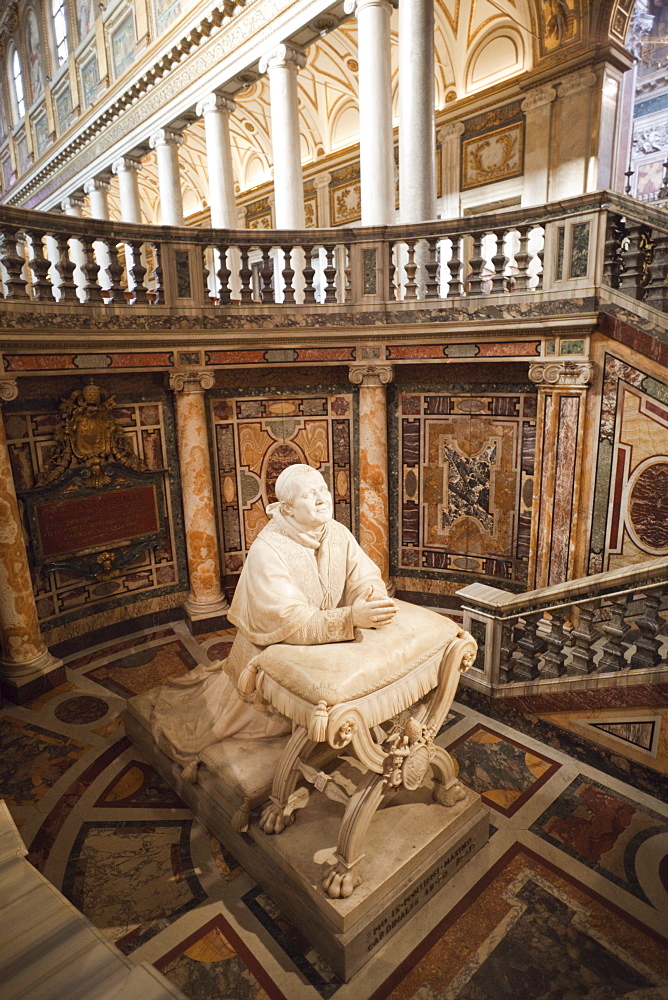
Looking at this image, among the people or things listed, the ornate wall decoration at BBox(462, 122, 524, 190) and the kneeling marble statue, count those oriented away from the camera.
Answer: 0

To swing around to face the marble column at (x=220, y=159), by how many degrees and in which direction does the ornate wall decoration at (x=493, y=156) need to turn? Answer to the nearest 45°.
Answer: approximately 45° to its right

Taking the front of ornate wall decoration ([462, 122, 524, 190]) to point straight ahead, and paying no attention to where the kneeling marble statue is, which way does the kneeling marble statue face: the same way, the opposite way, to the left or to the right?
to the left

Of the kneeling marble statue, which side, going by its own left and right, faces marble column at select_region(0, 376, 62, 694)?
back

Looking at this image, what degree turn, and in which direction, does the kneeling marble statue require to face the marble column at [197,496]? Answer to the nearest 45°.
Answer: approximately 135° to its left

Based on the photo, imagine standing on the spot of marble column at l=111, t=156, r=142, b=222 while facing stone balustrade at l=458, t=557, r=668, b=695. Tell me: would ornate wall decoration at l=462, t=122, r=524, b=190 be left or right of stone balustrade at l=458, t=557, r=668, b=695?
left

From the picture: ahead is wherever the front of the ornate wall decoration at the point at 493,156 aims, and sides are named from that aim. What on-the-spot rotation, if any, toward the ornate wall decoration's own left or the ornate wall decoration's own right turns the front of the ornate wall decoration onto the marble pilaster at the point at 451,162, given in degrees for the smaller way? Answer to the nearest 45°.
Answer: approximately 90° to the ornate wall decoration's own right

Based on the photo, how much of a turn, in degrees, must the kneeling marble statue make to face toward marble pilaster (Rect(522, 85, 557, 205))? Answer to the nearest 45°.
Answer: approximately 90° to its left

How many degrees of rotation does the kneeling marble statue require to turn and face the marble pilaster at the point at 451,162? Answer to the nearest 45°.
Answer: approximately 90° to its left

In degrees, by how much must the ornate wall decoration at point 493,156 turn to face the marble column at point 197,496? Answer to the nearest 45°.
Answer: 0° — it already faces it

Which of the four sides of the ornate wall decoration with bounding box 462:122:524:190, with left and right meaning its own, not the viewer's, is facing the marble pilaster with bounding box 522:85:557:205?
left

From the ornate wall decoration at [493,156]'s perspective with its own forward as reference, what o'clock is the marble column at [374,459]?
The marble column is roughly at 11 o'clock from the ornate wall decoration.

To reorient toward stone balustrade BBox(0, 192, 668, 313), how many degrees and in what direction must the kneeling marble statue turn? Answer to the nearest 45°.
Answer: approximately 135° to its left

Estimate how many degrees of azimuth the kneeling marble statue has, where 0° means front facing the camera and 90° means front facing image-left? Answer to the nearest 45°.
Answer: approximately 315°

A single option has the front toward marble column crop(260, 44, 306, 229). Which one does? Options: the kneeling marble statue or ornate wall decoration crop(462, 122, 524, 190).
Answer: the ornate wall decoration
